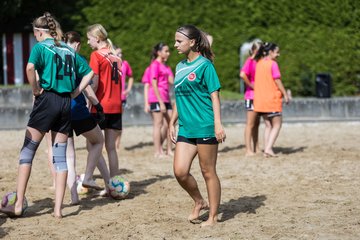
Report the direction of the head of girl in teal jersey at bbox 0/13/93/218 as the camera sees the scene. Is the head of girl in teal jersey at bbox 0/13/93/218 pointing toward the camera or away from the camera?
away from the camera

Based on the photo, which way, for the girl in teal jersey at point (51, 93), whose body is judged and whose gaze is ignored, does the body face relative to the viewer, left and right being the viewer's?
facing away from the viewer and to the left of the viewer

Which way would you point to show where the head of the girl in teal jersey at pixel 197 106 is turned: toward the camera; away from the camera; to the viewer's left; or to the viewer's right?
to the viewer's left

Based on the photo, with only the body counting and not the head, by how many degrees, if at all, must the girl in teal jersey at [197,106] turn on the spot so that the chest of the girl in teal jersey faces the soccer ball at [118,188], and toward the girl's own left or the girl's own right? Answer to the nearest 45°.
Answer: approximately 90° to the girl's own right

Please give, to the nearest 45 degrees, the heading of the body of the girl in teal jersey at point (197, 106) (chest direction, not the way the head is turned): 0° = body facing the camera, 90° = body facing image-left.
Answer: approximately 45°

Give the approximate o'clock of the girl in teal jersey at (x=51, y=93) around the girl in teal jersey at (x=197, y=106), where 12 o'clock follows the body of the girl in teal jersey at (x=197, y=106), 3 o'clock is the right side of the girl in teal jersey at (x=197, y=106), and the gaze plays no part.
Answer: the girl in teal jersey at (x=51, y=93) is roughly at 2 o'clock from the girl in teal jersey at (x=197, y=106).

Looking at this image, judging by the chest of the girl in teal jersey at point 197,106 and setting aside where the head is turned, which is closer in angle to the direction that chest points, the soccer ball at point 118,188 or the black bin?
the soccer ball
